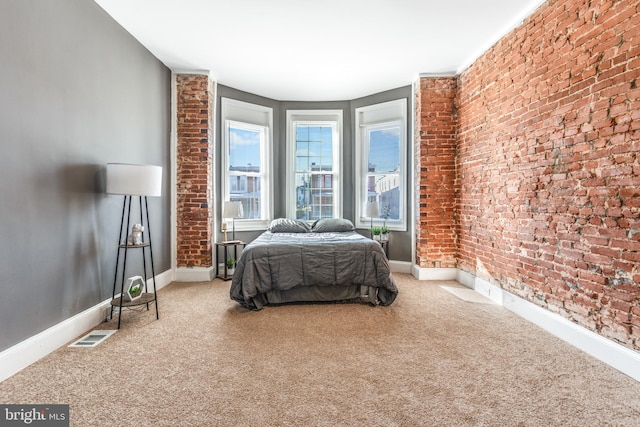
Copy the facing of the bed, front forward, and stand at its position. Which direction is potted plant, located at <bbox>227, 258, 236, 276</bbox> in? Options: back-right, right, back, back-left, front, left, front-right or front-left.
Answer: back-right

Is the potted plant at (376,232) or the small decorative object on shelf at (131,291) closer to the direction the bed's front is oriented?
the small decorative object on shelf

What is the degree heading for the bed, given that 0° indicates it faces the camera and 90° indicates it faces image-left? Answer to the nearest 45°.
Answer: approximately 0°

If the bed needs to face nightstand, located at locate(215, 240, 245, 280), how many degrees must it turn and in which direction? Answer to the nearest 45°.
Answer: approximately 135° to its right

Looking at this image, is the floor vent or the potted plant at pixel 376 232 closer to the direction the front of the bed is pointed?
the floor vent

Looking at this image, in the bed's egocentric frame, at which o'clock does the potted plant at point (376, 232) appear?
The potted plant is roughly at 7 o'clock from the bed.

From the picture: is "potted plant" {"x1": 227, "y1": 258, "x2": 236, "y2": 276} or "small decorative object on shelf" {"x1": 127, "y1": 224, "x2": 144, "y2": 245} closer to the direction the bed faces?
the small decorative object on shelf

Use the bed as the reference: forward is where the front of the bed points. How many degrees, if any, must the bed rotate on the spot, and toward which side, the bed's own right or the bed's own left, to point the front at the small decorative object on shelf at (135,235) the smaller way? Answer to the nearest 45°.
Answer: approximately 90° to the bed's own right

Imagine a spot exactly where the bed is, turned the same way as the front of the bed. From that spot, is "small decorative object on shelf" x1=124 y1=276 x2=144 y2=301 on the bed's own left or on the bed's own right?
on the bed's own right
